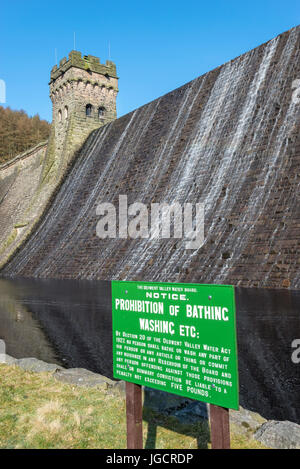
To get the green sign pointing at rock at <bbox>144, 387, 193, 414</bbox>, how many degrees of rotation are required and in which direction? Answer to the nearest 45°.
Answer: approximately 135° to its right

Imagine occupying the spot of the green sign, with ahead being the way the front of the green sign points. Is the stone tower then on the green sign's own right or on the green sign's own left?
on the green sign's own right

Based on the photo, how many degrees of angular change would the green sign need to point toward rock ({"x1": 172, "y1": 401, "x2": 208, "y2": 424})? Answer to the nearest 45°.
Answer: approximately 135° to its right

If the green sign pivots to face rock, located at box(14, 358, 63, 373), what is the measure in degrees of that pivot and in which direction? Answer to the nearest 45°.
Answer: approximately 90° to its right

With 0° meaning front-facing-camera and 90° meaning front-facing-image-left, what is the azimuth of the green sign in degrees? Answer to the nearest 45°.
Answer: approximately 45°

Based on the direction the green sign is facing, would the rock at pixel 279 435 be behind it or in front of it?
behind

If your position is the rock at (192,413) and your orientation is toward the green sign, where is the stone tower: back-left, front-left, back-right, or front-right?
back-right

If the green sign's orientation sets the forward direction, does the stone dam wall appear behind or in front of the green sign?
behind
